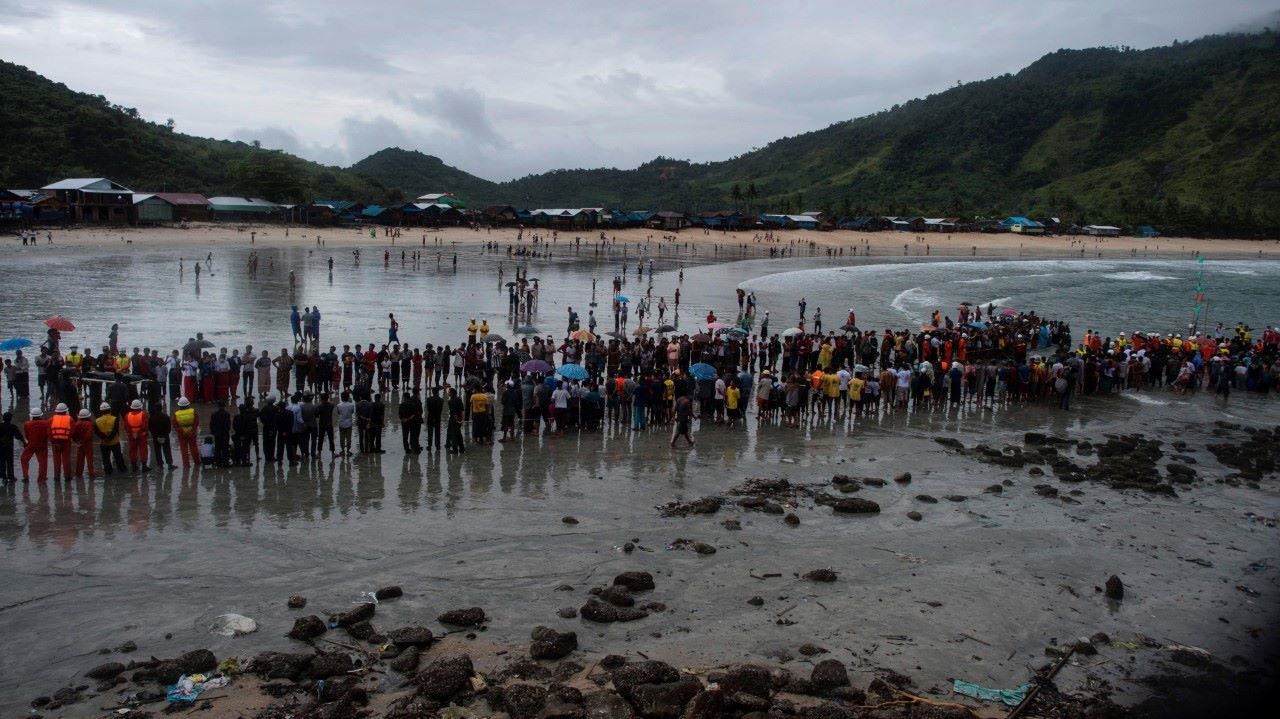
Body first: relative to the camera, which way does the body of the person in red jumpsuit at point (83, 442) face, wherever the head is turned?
away from the camera

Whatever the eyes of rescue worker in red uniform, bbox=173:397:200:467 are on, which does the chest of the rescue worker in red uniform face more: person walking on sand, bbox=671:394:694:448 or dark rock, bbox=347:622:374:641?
the person walking on sand

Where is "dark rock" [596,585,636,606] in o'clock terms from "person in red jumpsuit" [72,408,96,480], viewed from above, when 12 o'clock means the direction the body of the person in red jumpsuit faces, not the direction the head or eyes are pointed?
The dark rock is roughly at 5 o'clock from the person in red jumpsuit.

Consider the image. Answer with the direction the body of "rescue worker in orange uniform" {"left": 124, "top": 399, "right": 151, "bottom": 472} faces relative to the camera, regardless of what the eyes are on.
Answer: away from the camera

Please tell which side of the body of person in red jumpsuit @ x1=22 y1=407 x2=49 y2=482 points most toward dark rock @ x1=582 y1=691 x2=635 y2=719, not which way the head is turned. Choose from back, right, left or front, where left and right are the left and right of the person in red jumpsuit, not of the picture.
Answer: back

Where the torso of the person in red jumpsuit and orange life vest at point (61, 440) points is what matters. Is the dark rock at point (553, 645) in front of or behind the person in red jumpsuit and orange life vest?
behind

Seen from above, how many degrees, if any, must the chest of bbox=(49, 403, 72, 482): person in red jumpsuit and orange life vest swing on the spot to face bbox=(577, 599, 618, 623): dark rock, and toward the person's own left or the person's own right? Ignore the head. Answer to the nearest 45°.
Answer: approximately 135° to the person's own right

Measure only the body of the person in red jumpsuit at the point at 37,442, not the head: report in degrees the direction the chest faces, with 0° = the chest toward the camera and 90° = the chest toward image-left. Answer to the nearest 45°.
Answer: approximately 180°

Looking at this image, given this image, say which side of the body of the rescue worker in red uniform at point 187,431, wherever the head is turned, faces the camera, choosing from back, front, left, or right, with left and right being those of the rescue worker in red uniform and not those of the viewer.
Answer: back
